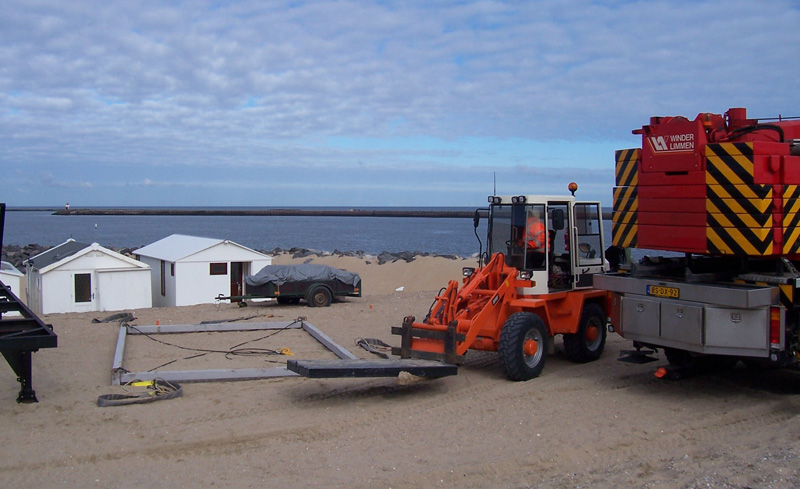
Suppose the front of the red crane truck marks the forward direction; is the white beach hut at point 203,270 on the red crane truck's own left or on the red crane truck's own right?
on the red crane truck's own left

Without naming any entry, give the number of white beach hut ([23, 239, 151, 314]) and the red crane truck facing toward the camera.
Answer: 1

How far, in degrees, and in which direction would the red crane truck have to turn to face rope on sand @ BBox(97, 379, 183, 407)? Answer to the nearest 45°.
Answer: approximately 135° to its left

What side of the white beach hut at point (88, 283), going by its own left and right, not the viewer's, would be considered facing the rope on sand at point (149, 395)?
front

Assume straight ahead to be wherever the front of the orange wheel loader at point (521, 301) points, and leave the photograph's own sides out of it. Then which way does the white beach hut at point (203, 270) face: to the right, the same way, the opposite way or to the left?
to the left

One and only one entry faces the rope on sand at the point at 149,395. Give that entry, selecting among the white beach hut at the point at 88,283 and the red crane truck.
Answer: the white beach hut

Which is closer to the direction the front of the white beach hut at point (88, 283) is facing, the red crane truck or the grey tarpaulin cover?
the red crane truck

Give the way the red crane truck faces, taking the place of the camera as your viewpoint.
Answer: facing away from the viewer and to the right of the viewer

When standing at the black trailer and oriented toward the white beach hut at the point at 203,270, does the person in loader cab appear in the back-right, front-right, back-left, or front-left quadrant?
back-left

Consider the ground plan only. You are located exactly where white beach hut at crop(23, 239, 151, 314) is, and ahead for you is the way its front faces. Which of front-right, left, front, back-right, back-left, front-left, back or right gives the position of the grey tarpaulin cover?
front-left

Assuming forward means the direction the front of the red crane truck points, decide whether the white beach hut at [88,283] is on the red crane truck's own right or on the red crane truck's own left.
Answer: on the red crane truck's own left

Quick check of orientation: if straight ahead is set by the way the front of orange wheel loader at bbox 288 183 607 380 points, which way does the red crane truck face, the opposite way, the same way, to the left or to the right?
the opposite way

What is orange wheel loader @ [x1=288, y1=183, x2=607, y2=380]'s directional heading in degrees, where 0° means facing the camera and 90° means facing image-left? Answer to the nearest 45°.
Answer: approximately 45°

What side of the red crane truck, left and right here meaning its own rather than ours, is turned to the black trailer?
left

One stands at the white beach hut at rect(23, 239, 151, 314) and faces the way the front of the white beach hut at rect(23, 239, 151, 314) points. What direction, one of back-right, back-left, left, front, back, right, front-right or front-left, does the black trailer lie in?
front-left

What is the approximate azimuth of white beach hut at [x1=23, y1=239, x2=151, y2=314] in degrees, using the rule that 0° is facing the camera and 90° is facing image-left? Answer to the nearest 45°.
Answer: approximately 0°
